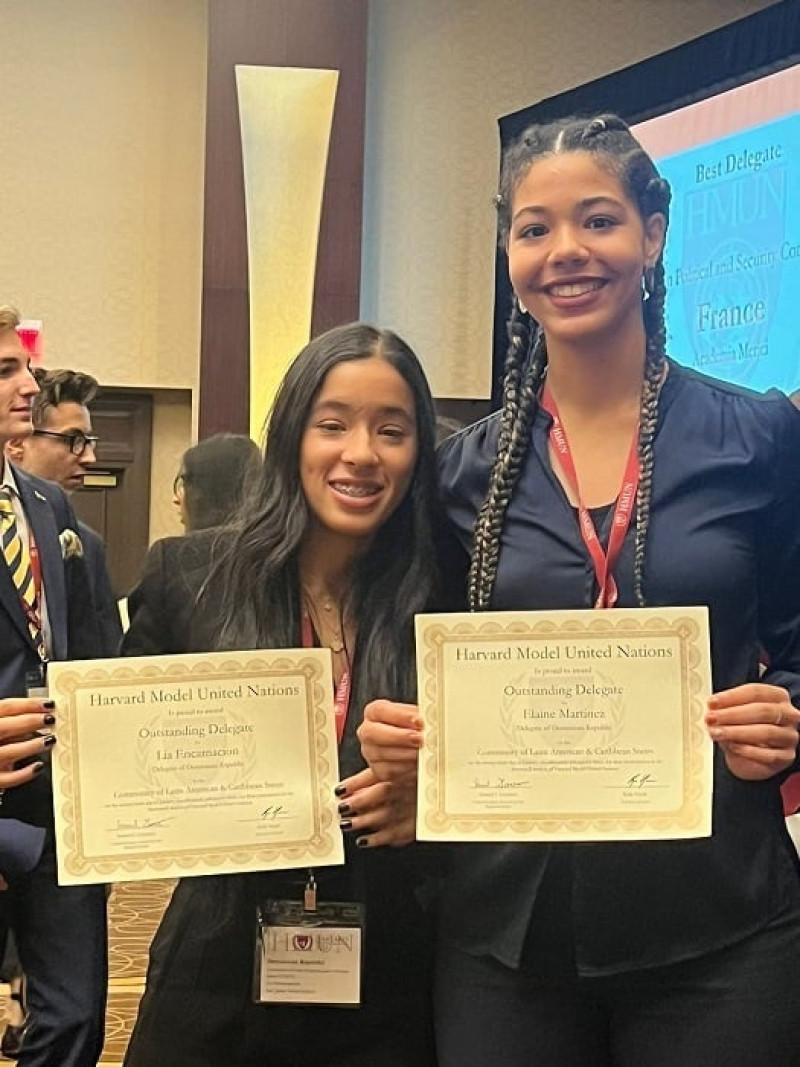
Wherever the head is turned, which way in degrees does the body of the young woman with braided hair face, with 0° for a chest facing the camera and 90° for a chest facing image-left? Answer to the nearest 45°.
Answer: approximately 0°

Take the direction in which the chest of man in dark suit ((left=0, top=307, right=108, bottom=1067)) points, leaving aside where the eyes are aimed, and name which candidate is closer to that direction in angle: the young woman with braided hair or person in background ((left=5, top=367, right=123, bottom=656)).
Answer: the young woman with braided hair

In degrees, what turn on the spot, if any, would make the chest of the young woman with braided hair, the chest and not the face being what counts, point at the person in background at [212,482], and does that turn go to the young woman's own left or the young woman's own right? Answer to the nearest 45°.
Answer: approximately 135° to the young woman's own right

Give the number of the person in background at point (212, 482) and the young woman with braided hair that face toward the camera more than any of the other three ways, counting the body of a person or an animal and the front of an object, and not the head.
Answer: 1

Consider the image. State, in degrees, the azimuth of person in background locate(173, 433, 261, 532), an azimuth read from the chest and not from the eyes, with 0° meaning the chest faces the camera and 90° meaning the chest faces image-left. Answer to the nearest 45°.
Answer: approximately 135°

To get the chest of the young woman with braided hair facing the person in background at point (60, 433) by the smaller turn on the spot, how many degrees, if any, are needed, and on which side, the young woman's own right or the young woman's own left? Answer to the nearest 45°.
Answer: approximately 135° to the young woman's own right

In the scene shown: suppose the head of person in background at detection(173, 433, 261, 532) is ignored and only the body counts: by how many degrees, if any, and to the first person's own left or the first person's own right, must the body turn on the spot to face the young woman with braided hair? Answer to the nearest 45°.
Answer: approximately 135° to the first person's own left

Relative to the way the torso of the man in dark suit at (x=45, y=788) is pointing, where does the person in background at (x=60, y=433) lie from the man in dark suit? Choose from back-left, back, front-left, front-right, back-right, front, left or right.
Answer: back-left
